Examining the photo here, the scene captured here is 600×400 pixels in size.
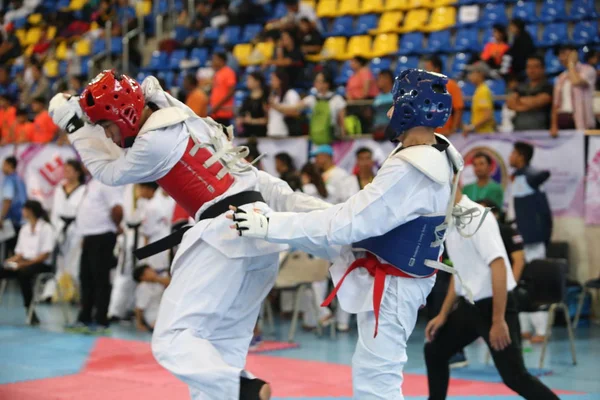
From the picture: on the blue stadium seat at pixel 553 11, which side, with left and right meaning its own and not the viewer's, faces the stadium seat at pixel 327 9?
right

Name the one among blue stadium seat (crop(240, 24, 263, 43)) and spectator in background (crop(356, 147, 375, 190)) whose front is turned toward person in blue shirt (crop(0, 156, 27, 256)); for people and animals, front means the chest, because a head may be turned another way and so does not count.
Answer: the blue stadium seat

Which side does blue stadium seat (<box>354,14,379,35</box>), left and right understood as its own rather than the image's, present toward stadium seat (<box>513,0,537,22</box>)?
left

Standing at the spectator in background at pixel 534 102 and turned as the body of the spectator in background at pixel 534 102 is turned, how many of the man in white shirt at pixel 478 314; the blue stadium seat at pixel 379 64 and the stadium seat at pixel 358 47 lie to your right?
2

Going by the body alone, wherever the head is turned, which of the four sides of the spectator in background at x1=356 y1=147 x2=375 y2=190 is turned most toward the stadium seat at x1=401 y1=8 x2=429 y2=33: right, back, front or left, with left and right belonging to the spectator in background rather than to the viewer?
back

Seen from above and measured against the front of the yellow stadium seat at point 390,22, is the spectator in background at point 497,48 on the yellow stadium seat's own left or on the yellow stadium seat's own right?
on the yellow stadium seat's own left

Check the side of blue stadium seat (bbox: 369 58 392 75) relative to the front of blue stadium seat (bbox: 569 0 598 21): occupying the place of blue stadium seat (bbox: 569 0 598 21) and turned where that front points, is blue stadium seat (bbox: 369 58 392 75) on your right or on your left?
on your right

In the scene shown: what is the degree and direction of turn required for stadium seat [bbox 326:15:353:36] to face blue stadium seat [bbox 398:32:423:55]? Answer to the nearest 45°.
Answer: approximately 90° to its left
